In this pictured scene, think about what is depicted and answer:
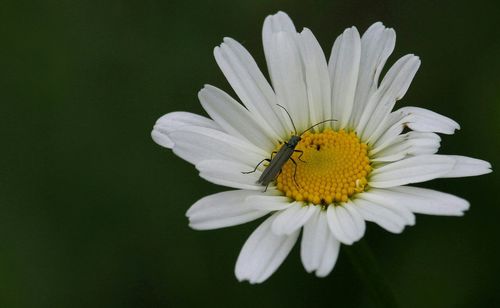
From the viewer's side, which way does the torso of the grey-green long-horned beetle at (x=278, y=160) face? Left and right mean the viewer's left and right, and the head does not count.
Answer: facing away from the viewer and to the right of the viewer
